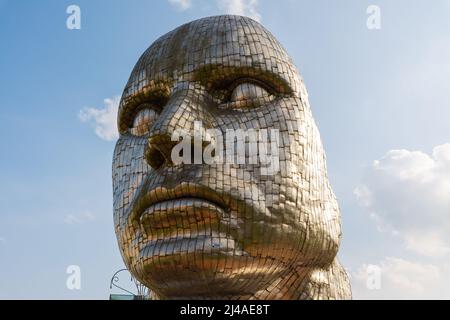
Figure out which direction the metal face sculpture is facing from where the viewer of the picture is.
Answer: facing the viewer and to the left of the viewer
